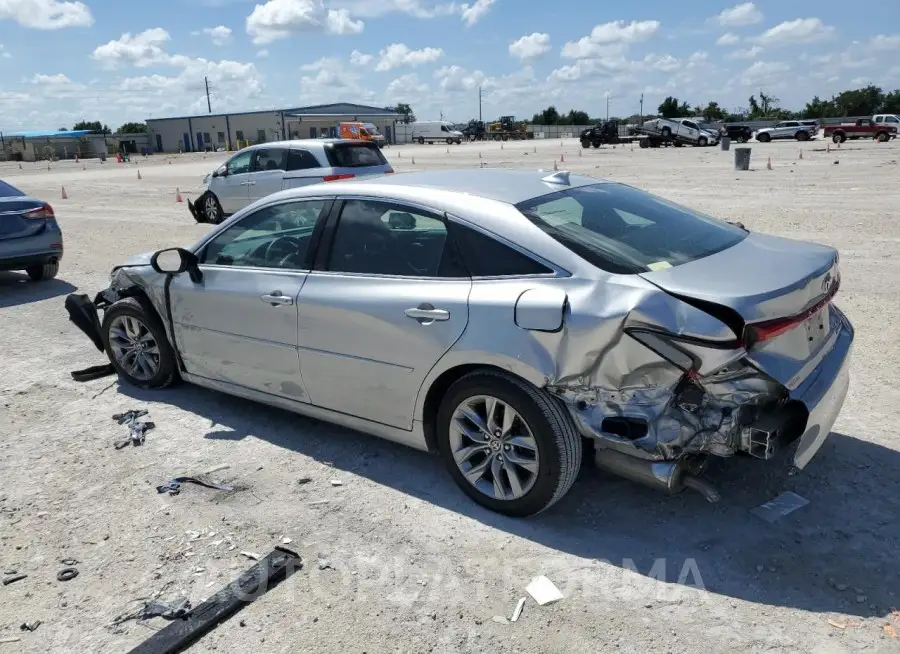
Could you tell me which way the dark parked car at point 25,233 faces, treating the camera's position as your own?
facing away from the viewer and to the left of the viewer

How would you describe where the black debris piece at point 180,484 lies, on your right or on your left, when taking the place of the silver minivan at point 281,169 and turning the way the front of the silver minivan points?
on your left

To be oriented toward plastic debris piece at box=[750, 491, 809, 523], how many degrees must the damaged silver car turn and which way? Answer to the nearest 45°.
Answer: approximately 135° to its right

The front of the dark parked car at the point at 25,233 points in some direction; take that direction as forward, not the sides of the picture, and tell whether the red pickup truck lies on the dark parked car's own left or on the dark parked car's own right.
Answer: on the dark parked car's own right

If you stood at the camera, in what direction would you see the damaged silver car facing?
facing away from the viewer and to the left of the viewer

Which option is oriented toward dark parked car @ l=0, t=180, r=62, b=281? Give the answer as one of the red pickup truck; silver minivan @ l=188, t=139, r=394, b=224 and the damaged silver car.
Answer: the damaged silver car

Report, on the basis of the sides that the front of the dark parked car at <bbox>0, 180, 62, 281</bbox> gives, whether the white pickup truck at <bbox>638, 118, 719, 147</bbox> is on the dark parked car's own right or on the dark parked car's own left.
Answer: on the dark parked car's own right

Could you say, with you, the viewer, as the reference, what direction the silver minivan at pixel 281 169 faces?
facing away from the viewer and to the left of the viewer

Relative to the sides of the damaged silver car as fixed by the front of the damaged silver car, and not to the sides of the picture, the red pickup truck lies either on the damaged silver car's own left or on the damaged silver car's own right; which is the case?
on the damaged silver car's own right

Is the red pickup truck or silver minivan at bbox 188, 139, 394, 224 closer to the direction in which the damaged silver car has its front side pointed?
the silver minivan

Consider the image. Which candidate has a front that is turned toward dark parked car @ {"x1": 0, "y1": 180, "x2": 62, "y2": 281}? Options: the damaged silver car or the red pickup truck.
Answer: the damaged silver car
